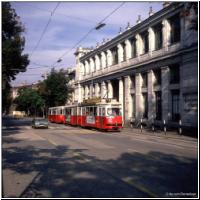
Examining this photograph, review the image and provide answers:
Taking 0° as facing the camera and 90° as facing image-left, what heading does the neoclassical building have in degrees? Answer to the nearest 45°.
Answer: approximately 45°

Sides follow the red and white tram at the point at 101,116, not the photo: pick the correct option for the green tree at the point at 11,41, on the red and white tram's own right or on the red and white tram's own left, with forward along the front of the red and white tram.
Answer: on the red and white tram's own right

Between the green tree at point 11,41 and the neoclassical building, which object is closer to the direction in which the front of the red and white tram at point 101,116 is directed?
the neoclassical building

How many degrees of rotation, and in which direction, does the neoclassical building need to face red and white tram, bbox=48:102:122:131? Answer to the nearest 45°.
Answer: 0° — it already faces it

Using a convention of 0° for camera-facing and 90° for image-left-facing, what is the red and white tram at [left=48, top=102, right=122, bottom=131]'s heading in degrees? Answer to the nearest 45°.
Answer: approximately 315°

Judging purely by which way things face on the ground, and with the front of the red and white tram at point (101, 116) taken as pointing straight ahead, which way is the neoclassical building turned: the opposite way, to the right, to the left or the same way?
to the right
